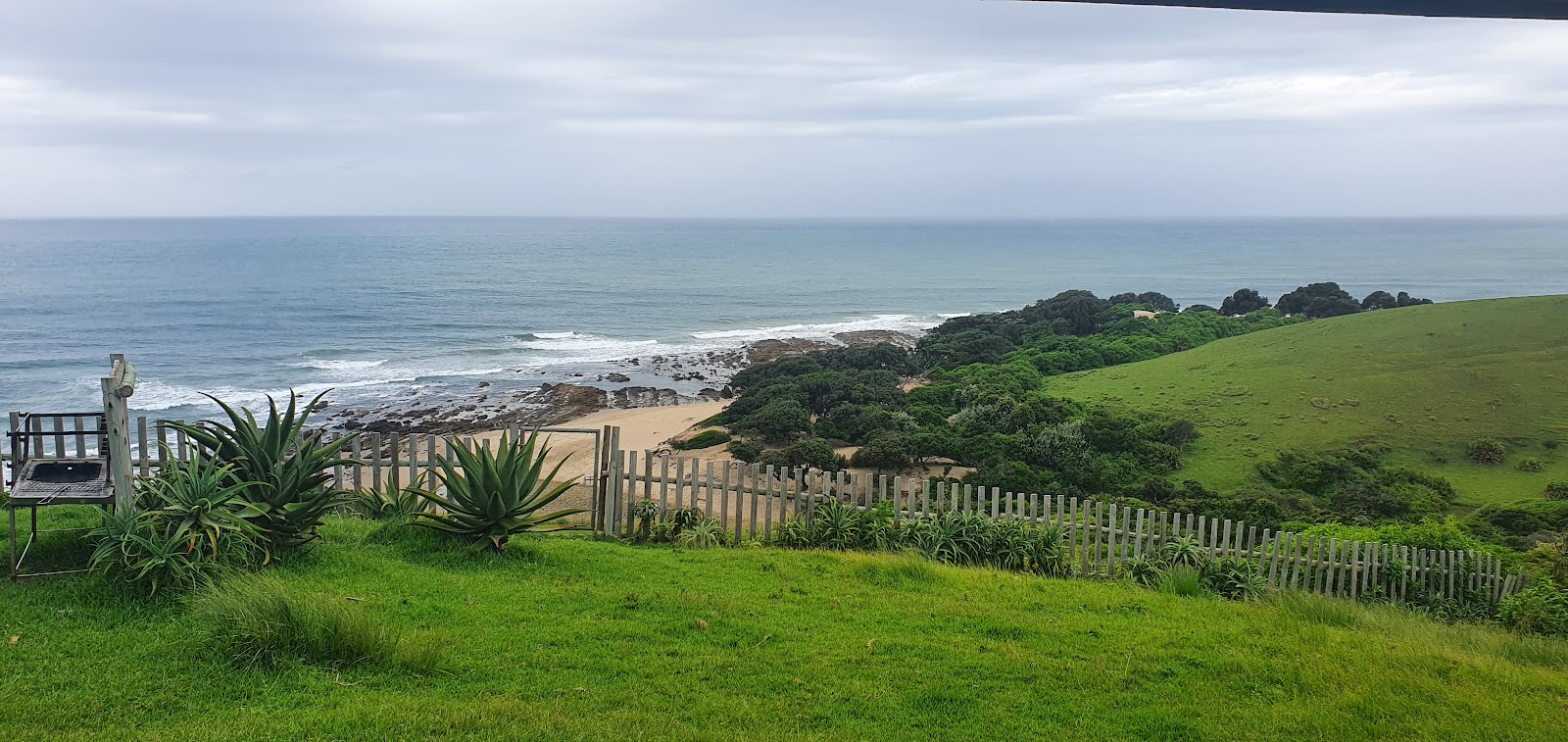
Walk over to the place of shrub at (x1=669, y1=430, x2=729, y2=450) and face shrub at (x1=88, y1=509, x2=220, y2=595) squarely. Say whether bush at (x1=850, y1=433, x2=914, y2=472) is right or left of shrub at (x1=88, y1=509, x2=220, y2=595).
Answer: left

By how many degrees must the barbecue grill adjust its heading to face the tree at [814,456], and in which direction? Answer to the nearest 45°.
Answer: approximately 135° to its left

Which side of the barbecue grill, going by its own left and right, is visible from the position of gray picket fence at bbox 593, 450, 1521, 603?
left

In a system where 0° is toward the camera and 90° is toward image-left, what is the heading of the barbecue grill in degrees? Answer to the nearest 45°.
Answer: approximately 0°

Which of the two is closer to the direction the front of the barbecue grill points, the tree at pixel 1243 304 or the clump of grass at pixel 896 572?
the clump of grass

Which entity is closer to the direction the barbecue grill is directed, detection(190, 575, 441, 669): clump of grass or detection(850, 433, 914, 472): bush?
the clump of grass

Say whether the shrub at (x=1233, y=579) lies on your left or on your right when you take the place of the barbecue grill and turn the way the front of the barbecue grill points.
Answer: on your left

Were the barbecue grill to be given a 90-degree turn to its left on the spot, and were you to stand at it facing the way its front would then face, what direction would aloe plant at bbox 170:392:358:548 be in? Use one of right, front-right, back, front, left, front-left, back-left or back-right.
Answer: front

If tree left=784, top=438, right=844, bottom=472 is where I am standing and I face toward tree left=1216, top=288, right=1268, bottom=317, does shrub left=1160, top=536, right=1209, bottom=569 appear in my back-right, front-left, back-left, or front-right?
back-right

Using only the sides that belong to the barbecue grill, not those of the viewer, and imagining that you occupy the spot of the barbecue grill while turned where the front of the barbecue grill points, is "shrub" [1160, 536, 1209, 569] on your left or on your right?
on your left

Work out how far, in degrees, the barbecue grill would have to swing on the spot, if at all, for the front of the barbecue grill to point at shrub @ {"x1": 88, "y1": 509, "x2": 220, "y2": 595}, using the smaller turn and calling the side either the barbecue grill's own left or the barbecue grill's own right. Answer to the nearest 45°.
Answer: approximately 45° to the barbecue grill's own left

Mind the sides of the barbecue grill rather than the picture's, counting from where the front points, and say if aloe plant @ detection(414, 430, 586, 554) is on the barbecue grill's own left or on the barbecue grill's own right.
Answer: on the barbecue grill's own left

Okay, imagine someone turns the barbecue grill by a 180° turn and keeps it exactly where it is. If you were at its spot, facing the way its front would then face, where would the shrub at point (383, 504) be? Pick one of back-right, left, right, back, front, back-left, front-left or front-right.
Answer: front-right

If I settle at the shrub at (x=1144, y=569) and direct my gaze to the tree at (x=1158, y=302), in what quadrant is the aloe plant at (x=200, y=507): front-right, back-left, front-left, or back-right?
back-left

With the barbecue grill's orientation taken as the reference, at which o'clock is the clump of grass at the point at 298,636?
The clump of grass is roughly at 11 o'clock from the barbecue grill.

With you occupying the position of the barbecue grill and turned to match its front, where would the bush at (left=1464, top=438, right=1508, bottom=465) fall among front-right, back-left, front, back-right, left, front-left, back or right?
left
